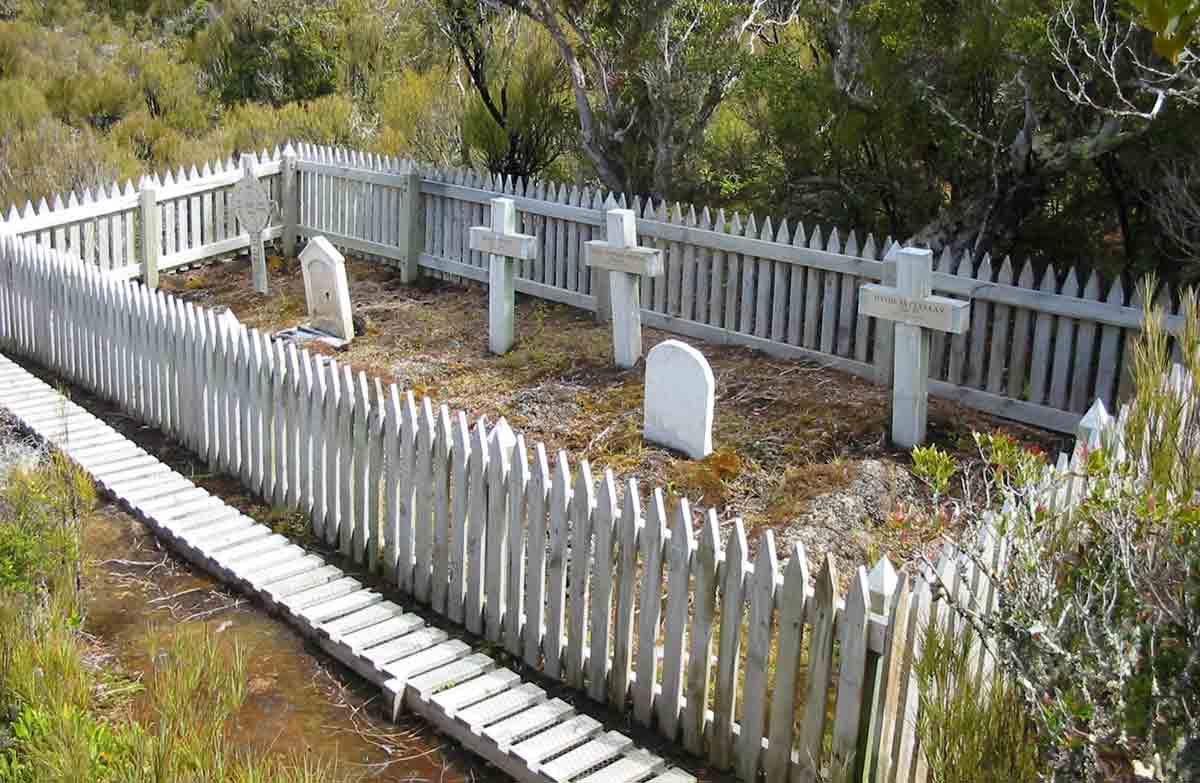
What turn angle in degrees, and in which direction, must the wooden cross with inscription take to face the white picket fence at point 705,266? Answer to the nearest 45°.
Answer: approximately 90° to its right

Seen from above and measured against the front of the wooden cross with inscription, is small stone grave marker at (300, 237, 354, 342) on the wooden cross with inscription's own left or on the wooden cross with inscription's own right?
on the wooden cross with inscription's own right

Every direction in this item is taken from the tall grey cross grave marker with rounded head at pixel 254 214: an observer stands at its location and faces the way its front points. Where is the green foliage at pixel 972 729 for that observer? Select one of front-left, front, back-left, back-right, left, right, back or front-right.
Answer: front-left

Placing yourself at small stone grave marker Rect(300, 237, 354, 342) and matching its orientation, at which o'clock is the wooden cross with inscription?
The wooden cross with inscription is roughly at 9 o'clock from the small stone grave marker.

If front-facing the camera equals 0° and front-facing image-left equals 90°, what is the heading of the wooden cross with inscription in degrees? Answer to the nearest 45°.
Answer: approximately 45°

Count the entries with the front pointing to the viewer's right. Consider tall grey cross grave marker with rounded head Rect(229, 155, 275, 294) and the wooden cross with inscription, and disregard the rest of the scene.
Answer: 0

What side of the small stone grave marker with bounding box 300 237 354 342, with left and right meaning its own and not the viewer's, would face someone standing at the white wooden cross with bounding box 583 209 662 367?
left

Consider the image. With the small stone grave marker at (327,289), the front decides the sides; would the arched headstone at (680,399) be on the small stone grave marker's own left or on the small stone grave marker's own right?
on the small stone grave marker's own left

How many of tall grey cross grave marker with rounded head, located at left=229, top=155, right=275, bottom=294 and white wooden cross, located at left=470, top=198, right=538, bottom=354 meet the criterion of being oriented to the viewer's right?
0

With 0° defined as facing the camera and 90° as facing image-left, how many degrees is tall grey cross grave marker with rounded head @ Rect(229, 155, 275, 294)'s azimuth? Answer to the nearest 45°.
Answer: approximately 45°
